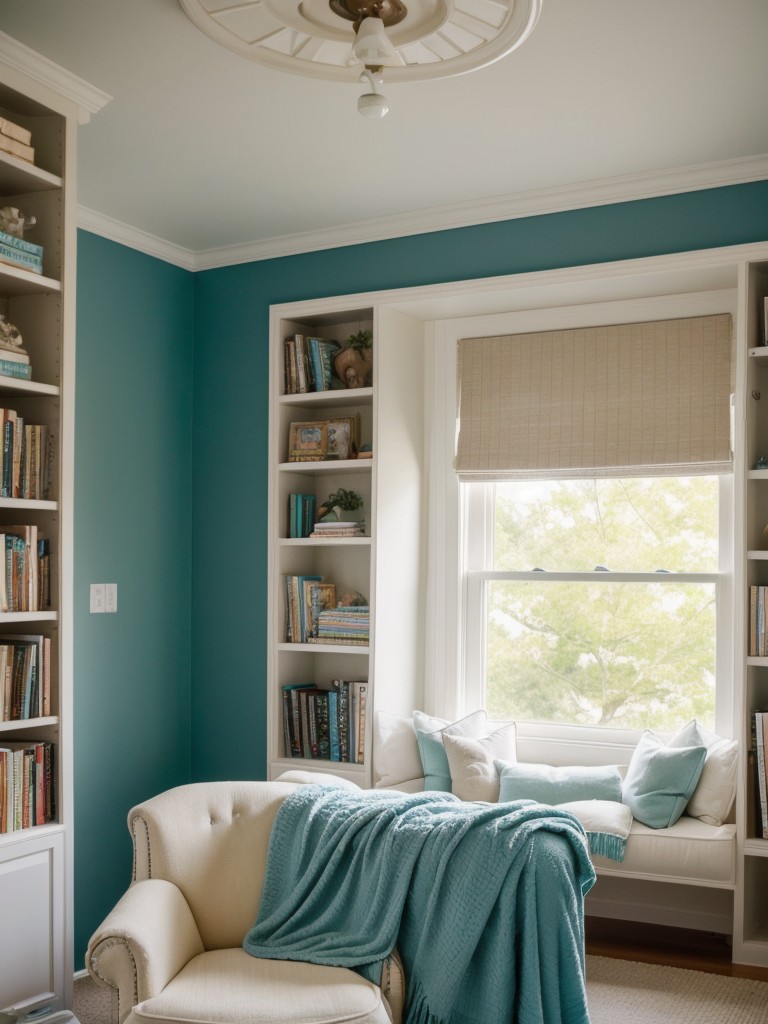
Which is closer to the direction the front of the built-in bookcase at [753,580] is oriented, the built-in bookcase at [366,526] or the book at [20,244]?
the book

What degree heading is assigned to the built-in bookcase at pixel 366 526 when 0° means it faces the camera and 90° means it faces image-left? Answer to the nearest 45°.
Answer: approximately 45°

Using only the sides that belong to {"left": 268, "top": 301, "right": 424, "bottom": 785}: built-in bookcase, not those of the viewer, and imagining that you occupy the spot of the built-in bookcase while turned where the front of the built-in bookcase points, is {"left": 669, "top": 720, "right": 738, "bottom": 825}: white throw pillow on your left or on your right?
on your left

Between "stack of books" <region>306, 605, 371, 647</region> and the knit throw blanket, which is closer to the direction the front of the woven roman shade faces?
the knit throw blanket

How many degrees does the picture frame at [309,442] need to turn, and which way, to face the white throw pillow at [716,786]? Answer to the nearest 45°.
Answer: approximately 45° to its left

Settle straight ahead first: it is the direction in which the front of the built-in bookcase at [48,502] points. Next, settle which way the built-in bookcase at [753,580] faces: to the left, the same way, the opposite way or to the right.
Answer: to the right

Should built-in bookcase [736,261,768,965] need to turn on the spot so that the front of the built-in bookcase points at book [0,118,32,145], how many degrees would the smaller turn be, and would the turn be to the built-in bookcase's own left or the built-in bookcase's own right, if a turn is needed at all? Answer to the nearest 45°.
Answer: approximately 45° to the built-in bookcase's own right
